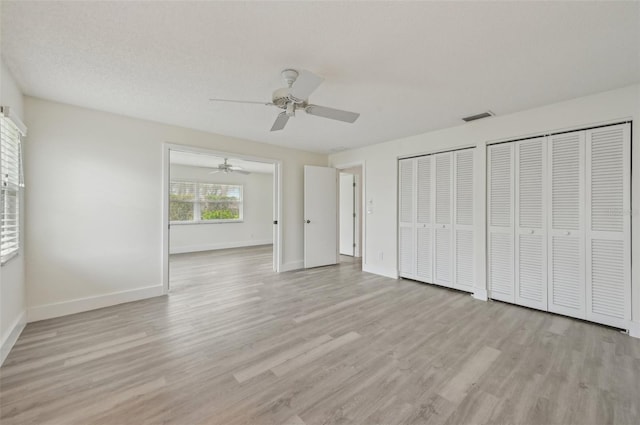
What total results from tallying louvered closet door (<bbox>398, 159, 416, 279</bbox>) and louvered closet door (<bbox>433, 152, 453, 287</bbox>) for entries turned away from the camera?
0

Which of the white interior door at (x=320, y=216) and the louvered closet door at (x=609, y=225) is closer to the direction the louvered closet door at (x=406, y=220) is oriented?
the white interior door

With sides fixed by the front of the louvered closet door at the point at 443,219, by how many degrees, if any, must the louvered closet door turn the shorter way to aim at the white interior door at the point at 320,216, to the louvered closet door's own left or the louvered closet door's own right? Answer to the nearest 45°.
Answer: approximately 45° to the louvered closet door's own right

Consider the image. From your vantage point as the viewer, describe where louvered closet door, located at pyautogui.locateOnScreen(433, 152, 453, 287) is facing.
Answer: facing the viewer and to the left of the viewer

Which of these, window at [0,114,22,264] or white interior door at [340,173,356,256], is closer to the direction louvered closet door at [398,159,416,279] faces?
the window

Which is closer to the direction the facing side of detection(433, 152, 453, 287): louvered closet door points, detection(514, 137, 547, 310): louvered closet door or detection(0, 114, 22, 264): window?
the window

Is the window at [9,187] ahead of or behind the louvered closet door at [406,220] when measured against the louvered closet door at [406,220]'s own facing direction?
ahead

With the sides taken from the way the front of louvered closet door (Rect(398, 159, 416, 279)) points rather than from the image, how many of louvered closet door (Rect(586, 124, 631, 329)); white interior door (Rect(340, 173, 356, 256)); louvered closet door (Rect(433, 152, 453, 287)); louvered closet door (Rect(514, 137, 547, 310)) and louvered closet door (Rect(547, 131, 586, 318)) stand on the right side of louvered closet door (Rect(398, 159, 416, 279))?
1

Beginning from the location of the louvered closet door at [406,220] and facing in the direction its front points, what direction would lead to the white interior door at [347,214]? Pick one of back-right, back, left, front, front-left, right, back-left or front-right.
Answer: right

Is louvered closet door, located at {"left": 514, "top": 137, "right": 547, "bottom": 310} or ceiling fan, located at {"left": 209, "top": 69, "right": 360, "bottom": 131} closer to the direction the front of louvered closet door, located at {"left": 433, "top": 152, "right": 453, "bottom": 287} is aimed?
the ceiling fan
